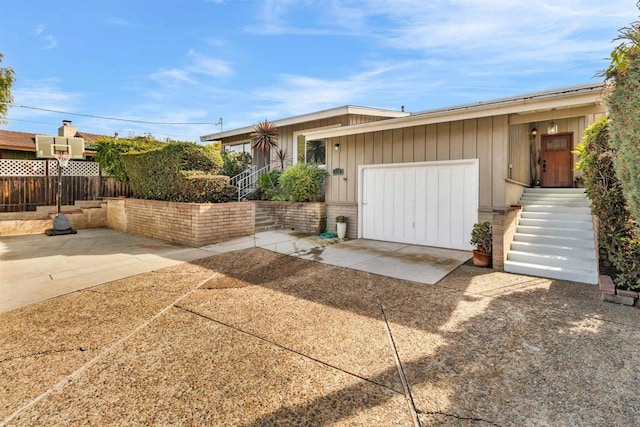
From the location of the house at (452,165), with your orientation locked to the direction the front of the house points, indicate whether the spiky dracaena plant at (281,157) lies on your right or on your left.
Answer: on your right

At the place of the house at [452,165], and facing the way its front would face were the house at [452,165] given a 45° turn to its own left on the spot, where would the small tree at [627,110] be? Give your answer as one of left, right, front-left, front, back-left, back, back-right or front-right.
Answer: front

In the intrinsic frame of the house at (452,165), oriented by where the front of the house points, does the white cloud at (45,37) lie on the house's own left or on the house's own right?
on the house's own right

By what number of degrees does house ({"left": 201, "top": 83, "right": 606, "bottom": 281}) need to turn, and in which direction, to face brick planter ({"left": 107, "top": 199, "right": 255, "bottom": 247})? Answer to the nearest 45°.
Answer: approximately 45° to its right

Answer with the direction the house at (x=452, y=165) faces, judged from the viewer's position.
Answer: facing the viewer and to the left of the viewer

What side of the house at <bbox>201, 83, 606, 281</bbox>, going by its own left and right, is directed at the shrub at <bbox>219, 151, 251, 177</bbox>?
right
